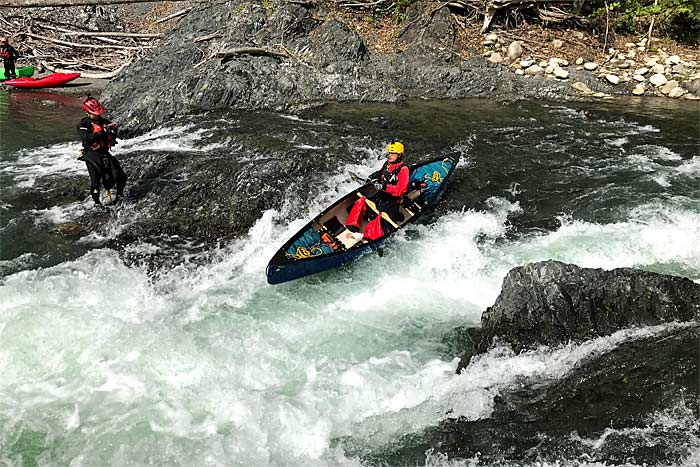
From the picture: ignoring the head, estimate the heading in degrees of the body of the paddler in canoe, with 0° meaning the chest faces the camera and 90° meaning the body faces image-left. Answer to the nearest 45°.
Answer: approximately 45°

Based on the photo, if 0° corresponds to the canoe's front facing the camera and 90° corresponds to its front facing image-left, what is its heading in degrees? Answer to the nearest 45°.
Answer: approximately 45°

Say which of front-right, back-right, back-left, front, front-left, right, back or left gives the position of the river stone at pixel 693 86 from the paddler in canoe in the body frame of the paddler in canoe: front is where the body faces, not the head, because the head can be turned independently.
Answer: back

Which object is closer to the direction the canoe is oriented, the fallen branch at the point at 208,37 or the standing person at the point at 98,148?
the standing person

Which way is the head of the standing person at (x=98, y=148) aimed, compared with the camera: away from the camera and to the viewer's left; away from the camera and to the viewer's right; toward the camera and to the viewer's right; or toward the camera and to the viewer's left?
toward the camera and to the viewer's right

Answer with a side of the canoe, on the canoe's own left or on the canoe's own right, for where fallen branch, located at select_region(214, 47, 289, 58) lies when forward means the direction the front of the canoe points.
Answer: on the canoe's own right

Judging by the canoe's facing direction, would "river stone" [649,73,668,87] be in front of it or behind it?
behind

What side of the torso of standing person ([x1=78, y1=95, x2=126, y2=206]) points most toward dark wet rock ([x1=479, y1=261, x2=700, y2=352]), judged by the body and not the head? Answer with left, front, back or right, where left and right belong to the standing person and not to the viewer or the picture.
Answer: front

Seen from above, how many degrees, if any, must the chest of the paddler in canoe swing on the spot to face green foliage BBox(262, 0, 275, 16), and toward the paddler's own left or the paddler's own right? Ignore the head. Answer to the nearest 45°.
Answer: approximately 135° to the paddler's own right

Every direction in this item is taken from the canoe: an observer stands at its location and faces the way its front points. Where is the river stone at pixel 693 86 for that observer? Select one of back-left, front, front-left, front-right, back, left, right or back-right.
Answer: back
